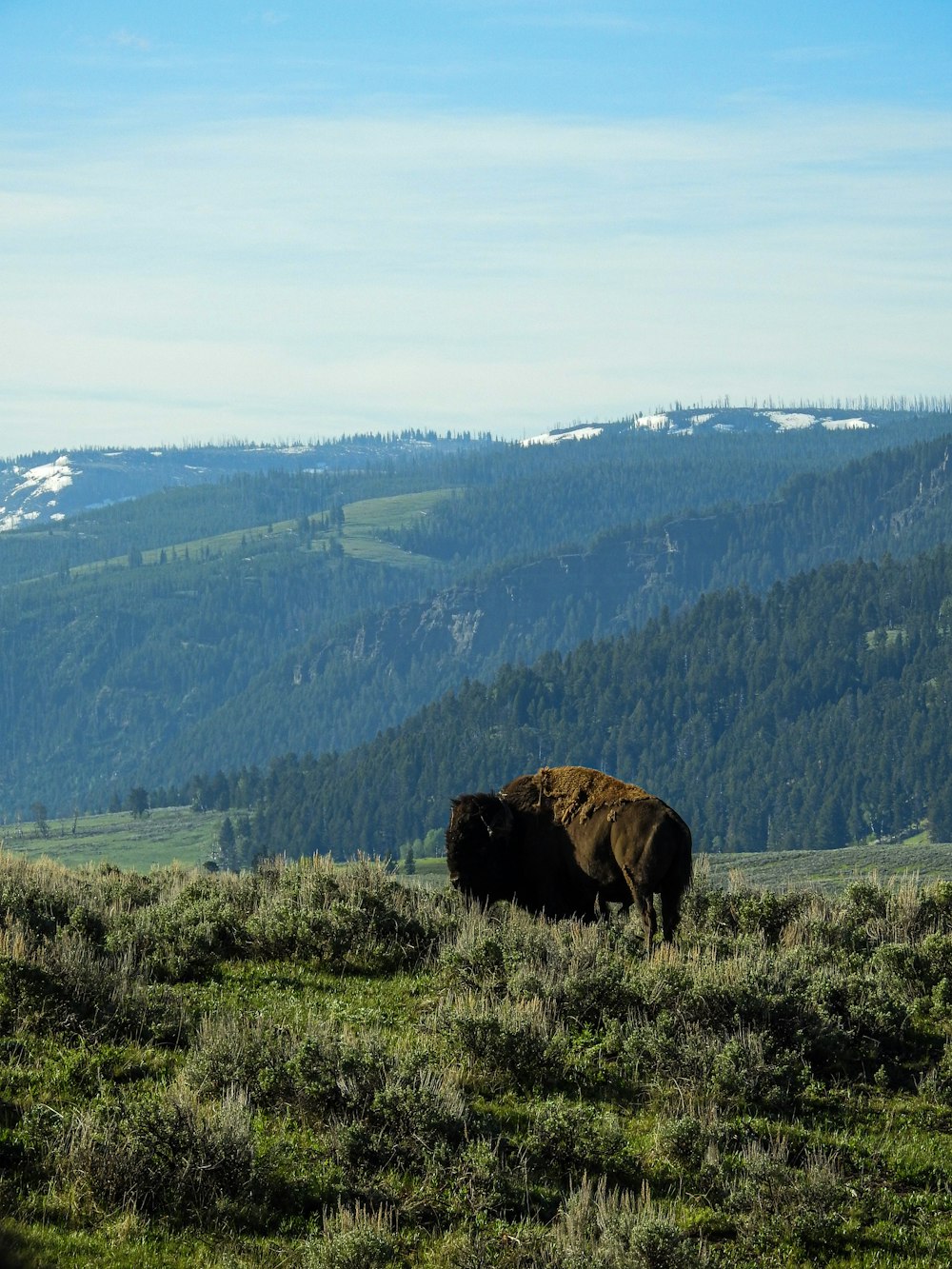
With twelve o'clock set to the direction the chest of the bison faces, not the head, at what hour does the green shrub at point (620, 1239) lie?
The green shrub is roughly at 9 o'clock from the bison.

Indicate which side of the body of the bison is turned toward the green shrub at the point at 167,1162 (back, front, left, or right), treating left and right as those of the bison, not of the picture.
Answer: left

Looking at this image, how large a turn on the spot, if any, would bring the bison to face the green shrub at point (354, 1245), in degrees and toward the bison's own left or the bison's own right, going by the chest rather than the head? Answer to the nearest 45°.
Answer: approximately 90° to the bison's own left

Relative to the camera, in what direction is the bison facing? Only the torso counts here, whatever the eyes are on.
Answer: to the viewer's left

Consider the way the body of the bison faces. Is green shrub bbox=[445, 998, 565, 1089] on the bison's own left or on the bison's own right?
on the bison's own left
